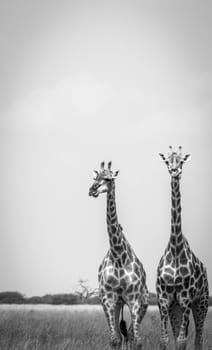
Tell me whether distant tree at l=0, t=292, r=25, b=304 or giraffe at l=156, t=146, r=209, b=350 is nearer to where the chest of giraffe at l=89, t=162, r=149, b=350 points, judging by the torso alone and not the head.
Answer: the giraffe

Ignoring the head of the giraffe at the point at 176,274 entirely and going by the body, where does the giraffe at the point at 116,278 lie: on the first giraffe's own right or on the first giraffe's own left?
on the first giraffe's own right

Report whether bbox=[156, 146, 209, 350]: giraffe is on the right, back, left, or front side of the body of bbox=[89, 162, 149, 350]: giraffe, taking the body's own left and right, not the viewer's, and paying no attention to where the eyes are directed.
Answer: left

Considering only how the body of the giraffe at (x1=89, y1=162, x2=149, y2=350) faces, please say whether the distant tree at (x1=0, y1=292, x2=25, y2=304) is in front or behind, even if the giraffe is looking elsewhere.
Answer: behind

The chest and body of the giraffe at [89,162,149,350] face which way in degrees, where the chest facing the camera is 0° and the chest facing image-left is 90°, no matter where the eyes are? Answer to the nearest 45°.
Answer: approximately 0°

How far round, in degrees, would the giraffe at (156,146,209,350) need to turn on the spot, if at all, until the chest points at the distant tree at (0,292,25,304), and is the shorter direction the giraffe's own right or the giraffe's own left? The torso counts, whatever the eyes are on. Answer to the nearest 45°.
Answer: approximately 135° to the giraffe's own right

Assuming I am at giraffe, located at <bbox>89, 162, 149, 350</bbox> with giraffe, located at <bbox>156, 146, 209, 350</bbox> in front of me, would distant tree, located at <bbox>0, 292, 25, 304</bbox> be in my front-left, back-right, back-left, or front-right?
back-left

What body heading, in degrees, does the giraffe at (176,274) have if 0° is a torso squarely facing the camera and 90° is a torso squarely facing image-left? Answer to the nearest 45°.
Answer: approximately 0°

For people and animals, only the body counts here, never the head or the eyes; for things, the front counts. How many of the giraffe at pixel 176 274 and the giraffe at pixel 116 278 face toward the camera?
2

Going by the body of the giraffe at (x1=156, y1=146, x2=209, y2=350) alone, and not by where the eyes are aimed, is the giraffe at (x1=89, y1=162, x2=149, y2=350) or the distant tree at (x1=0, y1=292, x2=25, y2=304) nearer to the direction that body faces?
the giraffe
